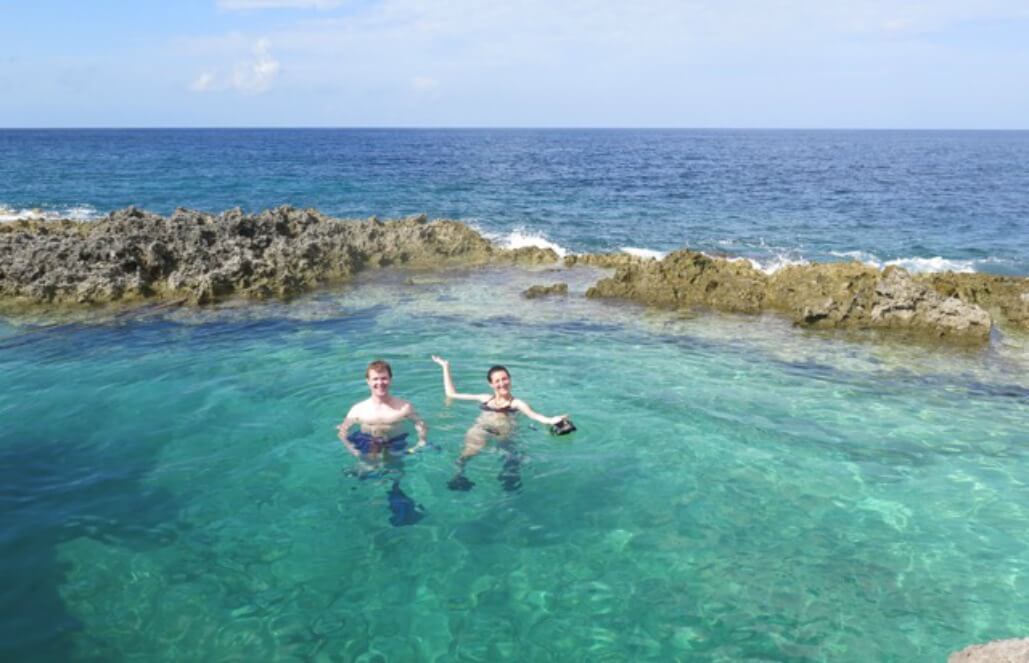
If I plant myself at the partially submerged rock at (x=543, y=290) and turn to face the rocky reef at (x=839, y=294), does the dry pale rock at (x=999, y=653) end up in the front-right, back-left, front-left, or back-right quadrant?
front-right

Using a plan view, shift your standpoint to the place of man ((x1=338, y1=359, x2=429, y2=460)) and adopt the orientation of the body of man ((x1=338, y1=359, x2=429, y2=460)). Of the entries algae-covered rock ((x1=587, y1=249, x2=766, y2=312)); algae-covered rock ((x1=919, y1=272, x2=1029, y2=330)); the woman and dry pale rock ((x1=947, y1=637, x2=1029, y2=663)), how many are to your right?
0

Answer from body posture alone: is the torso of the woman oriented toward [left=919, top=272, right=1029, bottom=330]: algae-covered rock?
no

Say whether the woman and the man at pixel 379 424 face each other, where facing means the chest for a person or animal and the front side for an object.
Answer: no

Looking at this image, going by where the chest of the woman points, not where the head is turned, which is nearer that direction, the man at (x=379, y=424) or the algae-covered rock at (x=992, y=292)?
the man

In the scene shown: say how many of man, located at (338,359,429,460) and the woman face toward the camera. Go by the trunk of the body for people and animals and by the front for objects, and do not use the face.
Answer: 2

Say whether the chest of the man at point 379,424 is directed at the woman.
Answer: no

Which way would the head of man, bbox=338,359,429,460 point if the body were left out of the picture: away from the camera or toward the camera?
toward the camera

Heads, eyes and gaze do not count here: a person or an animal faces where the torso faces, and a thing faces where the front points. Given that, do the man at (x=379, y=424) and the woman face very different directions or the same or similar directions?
same or similar directions

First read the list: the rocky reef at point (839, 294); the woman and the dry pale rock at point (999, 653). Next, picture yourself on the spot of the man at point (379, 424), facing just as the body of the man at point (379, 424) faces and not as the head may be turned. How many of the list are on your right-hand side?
0

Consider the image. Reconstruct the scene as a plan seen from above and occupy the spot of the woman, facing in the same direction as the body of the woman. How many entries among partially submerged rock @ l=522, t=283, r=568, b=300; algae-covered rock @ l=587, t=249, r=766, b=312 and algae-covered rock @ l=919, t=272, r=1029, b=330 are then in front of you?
0

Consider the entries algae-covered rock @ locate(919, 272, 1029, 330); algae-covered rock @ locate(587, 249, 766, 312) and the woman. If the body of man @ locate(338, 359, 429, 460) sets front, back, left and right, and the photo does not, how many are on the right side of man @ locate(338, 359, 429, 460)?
0

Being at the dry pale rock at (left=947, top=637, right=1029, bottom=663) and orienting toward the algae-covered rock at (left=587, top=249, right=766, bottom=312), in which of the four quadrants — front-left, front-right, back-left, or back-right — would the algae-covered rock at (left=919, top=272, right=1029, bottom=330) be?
front-right

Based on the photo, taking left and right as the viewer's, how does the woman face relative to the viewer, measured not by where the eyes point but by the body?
facing the viewer

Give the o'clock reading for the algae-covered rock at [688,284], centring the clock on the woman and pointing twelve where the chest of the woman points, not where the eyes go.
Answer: The algae-covered rock is roughly at 7 o'clock from the woman.

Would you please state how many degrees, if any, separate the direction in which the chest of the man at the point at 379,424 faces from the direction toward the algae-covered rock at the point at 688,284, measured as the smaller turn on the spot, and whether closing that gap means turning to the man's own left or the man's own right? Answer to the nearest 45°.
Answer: approximately 135° to the man's own left

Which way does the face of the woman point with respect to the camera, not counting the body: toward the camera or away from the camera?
toward the camera

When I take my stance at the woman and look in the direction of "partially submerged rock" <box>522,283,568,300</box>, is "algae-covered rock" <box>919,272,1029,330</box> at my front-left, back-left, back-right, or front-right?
front-right
